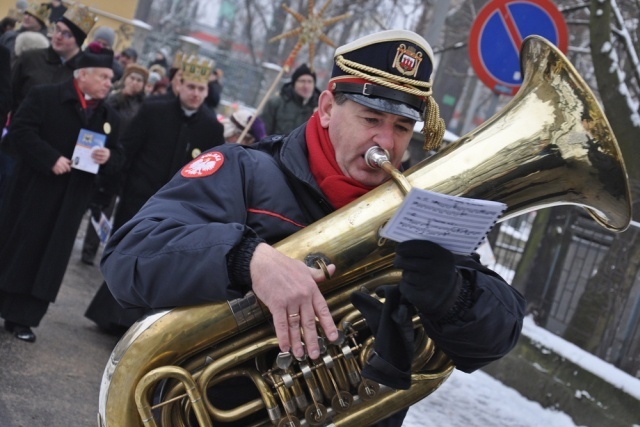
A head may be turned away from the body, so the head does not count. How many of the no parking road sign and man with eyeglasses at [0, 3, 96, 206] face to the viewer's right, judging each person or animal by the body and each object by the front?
0

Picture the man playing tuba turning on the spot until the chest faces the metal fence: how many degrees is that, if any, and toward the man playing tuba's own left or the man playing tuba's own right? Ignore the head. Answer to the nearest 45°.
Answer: approximately 90° to the man playing tuba's own left

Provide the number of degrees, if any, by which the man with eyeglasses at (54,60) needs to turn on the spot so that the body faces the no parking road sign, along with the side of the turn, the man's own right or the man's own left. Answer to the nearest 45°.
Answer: approximately 90° to the man's own left

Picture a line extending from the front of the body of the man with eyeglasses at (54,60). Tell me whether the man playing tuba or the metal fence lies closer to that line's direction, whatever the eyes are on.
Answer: the man playing tuba

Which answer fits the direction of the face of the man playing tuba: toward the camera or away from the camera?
toward the camera

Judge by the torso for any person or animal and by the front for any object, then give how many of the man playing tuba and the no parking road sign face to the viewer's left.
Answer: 0

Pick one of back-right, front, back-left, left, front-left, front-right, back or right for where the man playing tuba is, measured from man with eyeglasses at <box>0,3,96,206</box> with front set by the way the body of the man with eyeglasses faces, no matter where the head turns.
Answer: front-left

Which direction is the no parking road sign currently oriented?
toward the camera

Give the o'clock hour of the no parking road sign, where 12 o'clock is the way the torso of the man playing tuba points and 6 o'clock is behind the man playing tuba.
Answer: The no parking road sign is roughly at 8 o'clock from the man playing tuba.

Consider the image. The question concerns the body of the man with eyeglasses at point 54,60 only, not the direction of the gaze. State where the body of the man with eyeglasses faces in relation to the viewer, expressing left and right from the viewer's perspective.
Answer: facing the viewer and to the left of the viewer

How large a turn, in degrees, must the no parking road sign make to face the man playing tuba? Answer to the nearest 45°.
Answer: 0° — it already faces them

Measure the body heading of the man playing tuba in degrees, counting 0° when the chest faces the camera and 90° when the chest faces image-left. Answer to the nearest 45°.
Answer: approximately 315°

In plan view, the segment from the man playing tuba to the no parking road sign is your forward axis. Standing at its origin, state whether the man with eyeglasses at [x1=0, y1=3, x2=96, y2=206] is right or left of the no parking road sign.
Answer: left

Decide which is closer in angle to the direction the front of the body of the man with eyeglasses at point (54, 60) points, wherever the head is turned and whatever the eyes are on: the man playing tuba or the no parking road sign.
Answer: the man playing tuba

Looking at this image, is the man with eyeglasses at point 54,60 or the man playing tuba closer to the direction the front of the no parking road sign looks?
the man playing tuba
